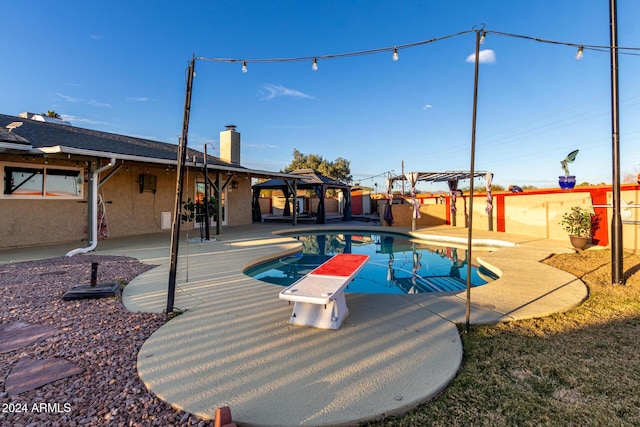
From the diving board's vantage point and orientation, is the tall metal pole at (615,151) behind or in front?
in front

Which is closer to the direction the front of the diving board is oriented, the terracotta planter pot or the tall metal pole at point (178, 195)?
the terracotta planter pot

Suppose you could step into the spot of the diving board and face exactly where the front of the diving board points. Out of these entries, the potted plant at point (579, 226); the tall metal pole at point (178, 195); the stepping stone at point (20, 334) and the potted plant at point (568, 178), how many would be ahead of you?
2

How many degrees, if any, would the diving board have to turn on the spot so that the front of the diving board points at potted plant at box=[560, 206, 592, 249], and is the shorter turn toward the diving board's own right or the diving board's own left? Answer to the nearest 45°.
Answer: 0° — it already faces it

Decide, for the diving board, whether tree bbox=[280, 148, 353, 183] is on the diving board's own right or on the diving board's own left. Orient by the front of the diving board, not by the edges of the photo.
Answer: on the diving board's own left

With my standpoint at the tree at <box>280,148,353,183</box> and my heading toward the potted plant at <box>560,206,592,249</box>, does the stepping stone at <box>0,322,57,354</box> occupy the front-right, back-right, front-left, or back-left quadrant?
front-right

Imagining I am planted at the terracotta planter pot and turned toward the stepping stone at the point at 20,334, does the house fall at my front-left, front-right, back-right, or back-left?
front-right

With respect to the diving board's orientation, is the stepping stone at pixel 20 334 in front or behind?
behind

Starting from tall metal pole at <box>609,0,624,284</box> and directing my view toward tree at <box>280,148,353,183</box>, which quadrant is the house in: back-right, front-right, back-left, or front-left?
front-left

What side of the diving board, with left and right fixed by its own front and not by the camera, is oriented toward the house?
left

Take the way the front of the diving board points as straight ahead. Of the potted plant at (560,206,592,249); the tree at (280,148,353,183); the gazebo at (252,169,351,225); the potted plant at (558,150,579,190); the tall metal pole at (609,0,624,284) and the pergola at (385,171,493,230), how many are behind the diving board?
0

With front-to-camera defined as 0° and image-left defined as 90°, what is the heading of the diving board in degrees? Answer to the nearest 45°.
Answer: approximately 225°

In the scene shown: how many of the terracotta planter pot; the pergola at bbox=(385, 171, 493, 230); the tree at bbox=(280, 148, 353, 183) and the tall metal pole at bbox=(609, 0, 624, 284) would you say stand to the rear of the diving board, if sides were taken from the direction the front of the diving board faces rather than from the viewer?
0

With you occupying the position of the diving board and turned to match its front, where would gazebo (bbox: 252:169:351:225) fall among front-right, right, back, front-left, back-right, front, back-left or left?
front-left

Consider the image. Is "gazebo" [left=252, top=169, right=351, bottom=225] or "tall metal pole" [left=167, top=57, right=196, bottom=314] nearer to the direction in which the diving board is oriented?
the gazebo

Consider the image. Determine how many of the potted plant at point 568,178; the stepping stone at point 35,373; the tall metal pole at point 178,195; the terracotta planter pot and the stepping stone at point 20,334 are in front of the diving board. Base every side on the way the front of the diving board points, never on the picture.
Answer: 2

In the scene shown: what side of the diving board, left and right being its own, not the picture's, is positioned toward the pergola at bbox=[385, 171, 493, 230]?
front

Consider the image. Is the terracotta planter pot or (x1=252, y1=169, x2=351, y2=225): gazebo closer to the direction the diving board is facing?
the terracotta planter pot

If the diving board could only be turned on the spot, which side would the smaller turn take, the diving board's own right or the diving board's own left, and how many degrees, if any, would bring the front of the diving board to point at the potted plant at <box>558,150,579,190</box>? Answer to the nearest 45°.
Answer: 0° — it already faces it
